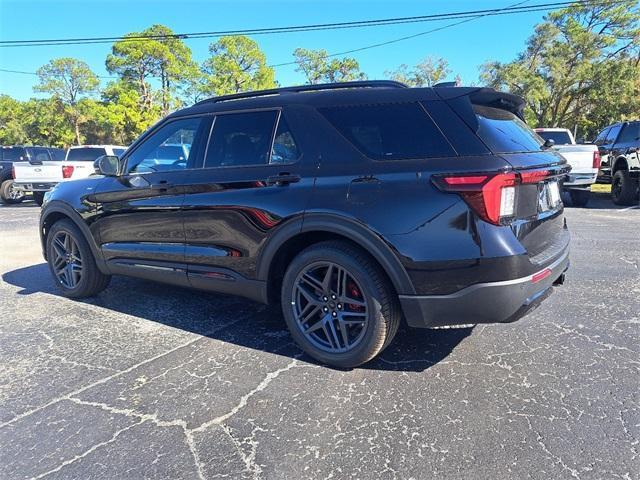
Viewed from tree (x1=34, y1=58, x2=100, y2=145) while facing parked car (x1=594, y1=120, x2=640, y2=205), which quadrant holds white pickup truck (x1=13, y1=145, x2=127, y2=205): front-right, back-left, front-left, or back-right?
front-right

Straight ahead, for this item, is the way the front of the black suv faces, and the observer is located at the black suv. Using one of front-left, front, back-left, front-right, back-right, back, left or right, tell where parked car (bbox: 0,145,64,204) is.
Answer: front

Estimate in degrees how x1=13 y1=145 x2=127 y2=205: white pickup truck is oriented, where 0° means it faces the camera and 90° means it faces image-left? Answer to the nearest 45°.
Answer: approximately 225°

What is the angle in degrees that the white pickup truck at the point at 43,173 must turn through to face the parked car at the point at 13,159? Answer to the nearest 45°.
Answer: approximately 45° to its left

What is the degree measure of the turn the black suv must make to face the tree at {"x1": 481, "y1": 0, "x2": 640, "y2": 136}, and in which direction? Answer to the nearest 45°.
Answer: approximately 90° to its right

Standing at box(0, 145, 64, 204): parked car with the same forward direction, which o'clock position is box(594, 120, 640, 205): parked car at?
box(594, 120, 640, 205): parked car is roughly at 3 o'clock from box(0, 145, 64, 204): parked car.

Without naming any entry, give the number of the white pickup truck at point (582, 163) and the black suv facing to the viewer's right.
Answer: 0

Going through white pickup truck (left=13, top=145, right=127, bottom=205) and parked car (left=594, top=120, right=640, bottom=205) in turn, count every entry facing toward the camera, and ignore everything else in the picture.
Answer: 0

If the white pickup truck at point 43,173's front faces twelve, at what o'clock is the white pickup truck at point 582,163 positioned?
the white pickup truck at point 582,163 is roughly at 3 o'clock from the white pickup truck at point 43,173.

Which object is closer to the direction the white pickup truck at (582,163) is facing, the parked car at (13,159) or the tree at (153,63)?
the tree

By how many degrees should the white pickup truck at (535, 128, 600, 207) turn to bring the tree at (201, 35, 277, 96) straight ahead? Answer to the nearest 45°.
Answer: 0° — it already faces it

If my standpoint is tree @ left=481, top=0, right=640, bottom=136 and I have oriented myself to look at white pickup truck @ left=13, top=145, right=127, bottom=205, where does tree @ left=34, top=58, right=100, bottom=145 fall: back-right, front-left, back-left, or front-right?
front-right

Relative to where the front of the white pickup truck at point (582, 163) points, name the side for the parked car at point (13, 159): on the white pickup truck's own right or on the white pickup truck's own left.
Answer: on the white pickup truck's own left
